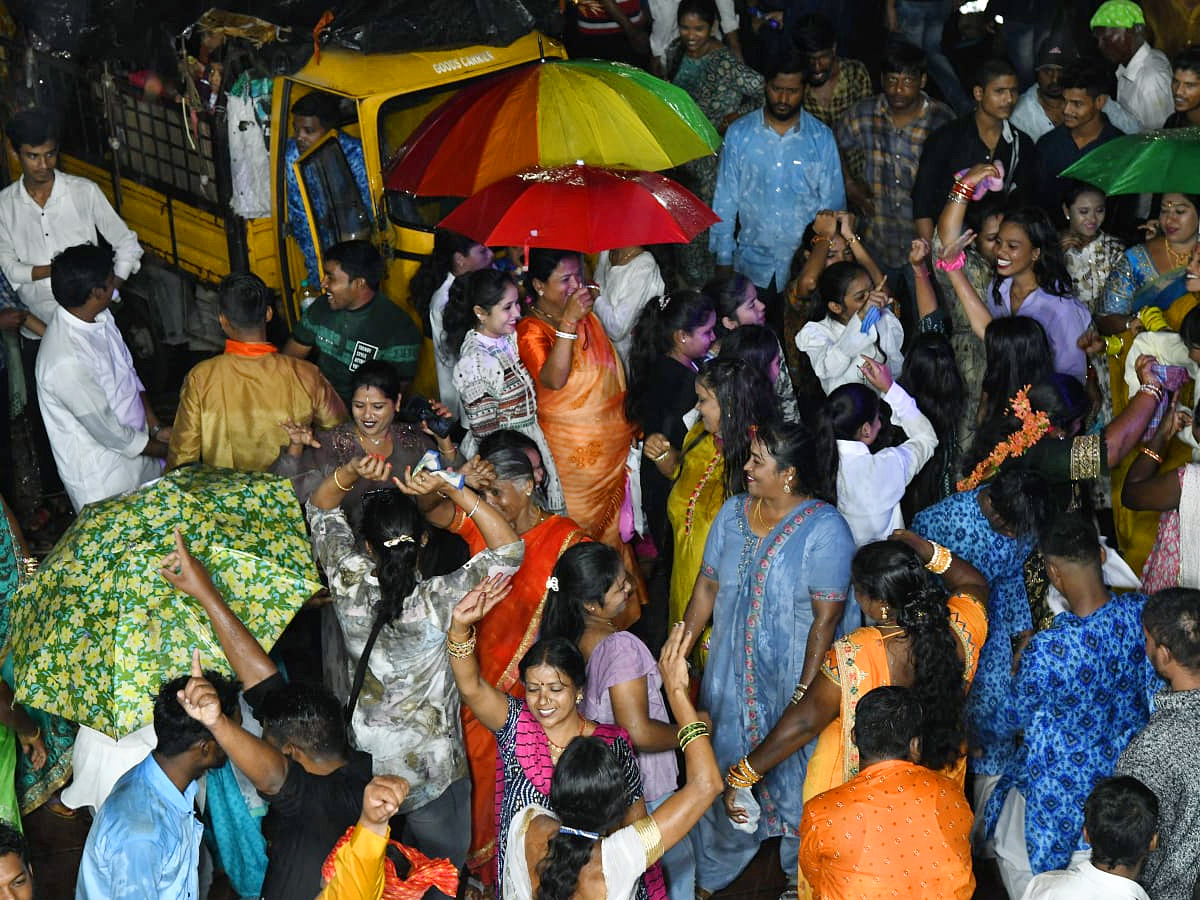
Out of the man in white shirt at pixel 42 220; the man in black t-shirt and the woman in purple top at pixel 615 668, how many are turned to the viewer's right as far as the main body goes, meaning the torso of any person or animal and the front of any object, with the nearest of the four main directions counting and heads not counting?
1

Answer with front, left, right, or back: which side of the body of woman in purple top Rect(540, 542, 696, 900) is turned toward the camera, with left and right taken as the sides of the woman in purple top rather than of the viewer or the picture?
right

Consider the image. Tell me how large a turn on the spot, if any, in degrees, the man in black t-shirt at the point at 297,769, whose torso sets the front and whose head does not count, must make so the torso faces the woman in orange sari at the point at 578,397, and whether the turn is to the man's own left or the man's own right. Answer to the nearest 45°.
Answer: approximately 90° to the man's own right

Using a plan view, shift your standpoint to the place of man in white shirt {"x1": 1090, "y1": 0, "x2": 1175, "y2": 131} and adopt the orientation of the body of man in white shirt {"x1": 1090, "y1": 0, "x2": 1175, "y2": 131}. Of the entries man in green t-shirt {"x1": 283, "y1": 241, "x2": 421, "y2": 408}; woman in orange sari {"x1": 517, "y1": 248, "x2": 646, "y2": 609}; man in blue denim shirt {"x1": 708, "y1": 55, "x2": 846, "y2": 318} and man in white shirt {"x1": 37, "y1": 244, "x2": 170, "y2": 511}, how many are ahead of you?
4

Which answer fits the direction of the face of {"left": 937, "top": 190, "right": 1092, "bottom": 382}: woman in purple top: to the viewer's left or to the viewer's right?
to the viewer's left

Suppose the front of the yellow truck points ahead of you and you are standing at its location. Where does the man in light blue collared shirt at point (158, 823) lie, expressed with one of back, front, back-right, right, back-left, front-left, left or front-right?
front-right

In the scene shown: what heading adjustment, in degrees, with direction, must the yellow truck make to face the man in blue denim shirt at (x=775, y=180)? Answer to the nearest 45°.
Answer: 0° — it already faces them

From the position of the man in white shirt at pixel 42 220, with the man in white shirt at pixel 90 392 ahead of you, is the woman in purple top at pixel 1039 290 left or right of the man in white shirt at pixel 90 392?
left

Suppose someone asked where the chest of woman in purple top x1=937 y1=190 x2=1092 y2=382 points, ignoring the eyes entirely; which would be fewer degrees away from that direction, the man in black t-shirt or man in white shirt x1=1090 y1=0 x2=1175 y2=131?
the man in black t-shirt

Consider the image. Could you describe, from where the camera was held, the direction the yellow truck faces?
facing the viewer and to the right of the viewer

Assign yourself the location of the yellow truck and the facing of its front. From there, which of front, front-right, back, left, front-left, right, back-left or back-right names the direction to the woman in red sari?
front-right

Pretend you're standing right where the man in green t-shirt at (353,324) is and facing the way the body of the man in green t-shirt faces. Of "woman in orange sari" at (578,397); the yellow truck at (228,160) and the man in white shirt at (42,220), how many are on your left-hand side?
1
